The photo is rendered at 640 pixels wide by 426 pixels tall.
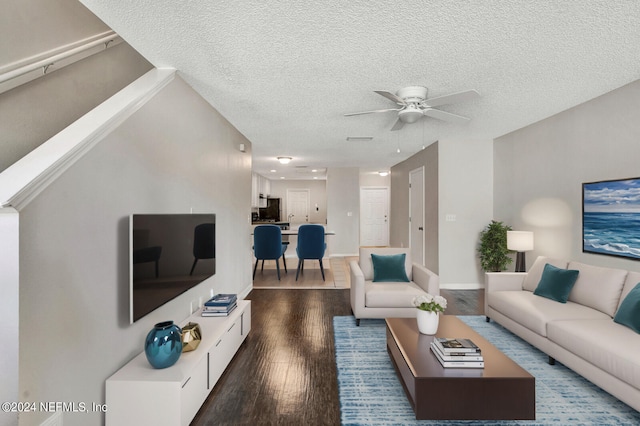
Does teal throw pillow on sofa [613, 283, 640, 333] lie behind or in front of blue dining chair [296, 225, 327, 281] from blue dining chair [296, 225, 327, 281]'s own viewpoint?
behind

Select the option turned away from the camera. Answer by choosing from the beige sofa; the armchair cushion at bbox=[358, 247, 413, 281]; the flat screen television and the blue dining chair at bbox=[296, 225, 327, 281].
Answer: the blue dining chair

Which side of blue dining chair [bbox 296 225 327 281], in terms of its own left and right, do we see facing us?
back

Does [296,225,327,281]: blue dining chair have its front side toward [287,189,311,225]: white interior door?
yes

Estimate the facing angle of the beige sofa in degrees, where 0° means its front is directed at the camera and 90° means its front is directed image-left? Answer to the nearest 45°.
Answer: approximately 45°

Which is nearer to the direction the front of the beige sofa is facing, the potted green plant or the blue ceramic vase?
the blue ceramic vase

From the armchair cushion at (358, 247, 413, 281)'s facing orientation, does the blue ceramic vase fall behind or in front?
in front

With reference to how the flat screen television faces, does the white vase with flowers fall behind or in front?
in front

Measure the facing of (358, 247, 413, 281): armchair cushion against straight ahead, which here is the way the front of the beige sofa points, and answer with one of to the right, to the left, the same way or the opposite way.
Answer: to the left

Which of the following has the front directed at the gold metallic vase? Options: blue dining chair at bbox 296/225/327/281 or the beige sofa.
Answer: the beige sofa

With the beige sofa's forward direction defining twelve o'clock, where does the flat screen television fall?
The flat screen television is roughly at 12 o'clock from the beige sofa.

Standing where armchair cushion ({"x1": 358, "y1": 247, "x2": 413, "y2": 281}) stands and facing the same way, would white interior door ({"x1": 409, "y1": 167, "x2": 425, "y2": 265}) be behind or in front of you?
behind

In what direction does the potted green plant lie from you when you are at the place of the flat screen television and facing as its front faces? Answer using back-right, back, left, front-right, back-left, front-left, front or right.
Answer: front-left

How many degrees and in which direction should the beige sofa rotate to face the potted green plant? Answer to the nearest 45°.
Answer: approximately 90° to its right

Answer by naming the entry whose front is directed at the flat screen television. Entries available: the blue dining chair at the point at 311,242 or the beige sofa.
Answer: the beige sofa

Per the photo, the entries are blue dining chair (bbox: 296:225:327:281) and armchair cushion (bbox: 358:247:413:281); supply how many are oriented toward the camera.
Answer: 1

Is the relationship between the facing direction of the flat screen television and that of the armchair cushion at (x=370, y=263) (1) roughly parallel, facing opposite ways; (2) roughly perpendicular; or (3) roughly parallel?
roughly perpendicular

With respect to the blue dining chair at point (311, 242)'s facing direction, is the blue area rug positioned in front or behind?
behind

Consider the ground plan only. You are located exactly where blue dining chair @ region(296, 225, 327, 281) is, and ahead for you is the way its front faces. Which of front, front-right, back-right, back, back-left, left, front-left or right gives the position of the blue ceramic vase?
back
